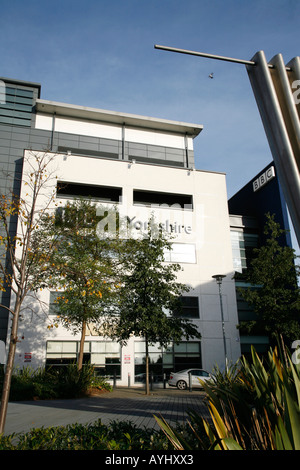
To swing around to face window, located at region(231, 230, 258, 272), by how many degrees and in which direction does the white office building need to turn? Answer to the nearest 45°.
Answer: approximately 90° to its left

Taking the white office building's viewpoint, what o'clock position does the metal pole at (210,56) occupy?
The metal pole is roughly at 12 o'clock from the white office building.

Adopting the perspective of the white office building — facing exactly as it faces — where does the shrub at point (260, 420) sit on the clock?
The shrub is roughly at 12 o'clock from the white office building.

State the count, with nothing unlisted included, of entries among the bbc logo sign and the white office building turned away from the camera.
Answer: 0

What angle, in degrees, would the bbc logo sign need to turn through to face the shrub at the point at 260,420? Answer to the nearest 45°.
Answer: approximately 45° to its left

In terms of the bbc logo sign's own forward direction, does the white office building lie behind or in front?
in front

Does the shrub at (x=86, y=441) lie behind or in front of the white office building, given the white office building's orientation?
in front

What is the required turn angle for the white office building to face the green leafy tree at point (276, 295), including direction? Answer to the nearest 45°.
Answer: approximately 45° to its left
